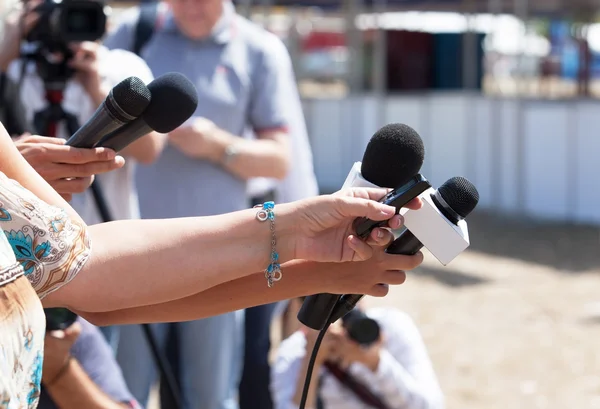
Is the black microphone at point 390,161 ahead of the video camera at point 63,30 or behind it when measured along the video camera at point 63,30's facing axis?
ahead

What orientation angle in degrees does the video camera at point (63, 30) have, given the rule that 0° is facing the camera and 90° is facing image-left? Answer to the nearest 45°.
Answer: approximately 315°

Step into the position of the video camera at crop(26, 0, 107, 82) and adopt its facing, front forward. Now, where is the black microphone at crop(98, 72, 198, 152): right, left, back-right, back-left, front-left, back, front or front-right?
front-right

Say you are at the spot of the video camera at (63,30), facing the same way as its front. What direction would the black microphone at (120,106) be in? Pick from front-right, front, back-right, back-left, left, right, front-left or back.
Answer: front-right
